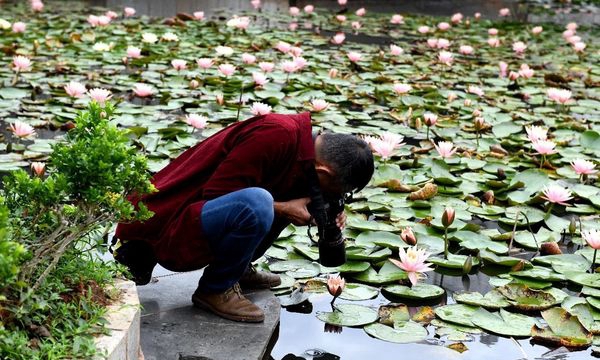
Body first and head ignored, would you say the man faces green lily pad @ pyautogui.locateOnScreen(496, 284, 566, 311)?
yes

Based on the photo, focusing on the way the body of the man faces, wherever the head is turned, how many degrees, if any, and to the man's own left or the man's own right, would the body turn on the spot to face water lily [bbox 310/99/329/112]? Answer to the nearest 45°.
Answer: approximately 90° to the man's own left

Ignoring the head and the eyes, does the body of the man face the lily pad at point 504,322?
yes

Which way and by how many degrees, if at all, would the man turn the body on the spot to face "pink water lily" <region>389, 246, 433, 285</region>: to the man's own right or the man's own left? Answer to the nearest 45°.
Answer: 0° — they already face it

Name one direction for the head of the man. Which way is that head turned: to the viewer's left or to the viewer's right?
to the viewer's right

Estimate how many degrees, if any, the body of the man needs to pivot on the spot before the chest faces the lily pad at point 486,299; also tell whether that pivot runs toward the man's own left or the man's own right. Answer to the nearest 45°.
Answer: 0° — they already face it

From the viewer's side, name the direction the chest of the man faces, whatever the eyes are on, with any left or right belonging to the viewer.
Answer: facing to the right of the viewer
